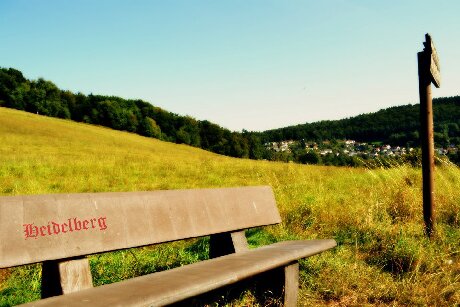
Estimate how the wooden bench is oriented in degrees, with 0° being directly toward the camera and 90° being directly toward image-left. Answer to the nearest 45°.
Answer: approximately 315°

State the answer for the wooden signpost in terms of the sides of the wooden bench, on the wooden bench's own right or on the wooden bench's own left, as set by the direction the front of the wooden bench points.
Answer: on the wooden bench's own left
